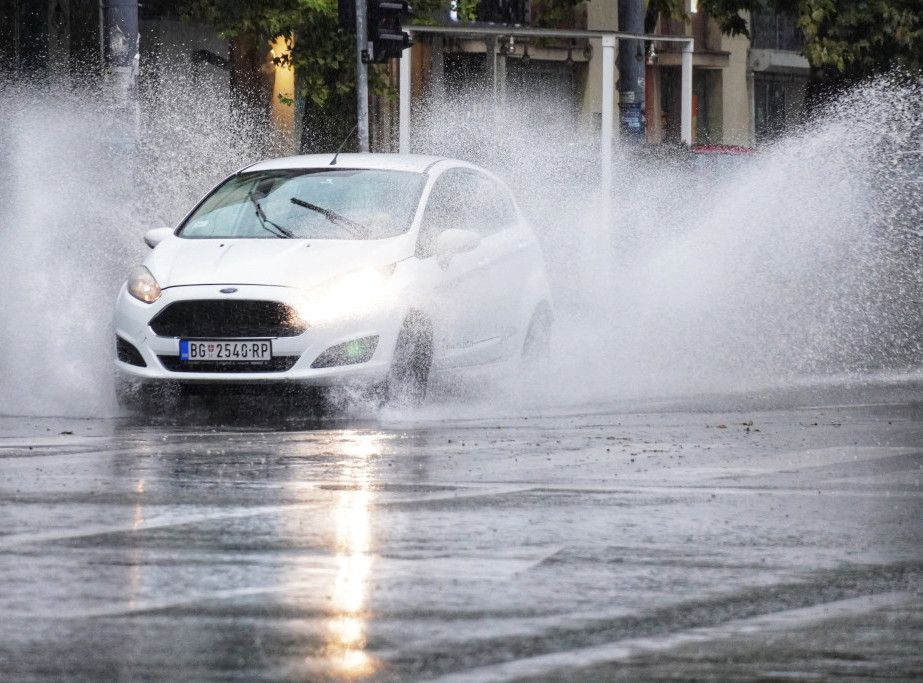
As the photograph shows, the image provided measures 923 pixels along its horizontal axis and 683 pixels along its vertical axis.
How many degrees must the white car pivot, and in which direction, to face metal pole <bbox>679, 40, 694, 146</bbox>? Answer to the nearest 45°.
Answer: approximately 135° to its right

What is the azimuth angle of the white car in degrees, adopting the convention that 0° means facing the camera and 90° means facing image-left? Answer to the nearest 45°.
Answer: approximately 45°

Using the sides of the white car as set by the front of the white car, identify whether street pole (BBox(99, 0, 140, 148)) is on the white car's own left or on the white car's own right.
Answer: on the white car's own right

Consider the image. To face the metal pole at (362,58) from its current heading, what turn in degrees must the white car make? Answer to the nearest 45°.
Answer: approximately 135° to its right

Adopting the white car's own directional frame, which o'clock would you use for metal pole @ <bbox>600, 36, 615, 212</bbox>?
The metal pole is roughly at 5 o'clock from the white car.

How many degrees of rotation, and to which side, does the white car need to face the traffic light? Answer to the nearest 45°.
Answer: approximately 135° to its right

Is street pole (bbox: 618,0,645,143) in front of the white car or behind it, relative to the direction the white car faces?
behind

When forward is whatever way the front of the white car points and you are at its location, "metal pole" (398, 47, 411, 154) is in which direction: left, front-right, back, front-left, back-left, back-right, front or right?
back-right
